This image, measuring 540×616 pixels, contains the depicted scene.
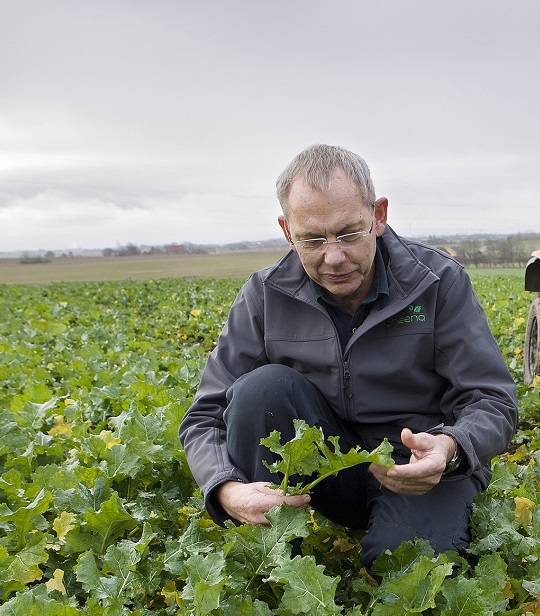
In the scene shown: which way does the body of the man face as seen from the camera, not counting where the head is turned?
toward the camera
